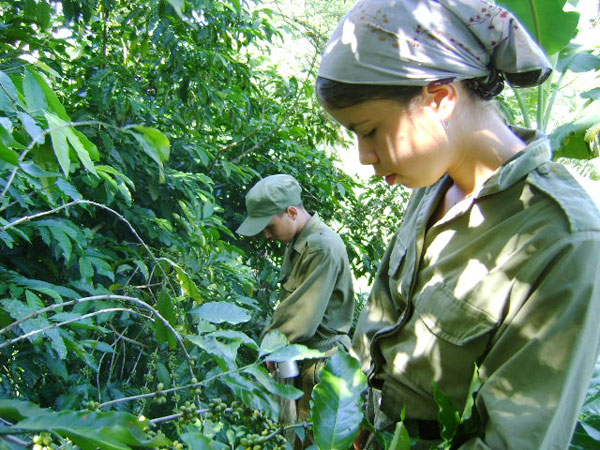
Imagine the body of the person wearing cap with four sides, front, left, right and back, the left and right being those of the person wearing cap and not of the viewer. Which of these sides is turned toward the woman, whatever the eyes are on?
left

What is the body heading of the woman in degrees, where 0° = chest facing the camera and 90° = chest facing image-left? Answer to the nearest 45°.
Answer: approximately 45°

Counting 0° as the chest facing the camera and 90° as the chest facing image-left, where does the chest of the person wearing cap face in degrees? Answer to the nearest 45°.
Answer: approximately 90°

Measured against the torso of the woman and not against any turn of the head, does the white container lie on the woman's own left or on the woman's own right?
on the woman's own right

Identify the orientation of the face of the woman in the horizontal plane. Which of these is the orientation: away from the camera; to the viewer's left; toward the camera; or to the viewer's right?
to the viewer's left
